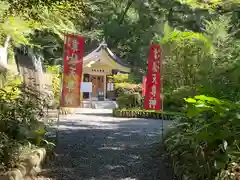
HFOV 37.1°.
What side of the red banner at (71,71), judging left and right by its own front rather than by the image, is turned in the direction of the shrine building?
back

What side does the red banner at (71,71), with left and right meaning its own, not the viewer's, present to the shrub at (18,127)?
front

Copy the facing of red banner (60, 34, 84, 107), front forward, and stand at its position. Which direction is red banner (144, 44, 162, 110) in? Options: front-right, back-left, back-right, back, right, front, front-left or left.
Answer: back-left

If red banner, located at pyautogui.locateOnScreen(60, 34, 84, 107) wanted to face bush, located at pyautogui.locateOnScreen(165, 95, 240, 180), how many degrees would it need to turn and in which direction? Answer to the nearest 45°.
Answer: approximately 45° to its left

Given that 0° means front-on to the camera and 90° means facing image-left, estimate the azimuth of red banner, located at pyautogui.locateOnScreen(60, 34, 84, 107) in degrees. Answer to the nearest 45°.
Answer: approximately 0°

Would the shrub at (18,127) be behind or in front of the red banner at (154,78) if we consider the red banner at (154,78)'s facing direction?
in front

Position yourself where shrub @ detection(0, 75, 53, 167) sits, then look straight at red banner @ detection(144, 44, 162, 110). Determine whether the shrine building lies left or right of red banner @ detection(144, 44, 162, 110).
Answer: left

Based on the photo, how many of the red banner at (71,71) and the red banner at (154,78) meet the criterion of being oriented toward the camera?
2

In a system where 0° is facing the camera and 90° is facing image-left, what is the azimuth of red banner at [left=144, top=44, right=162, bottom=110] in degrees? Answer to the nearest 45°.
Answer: approximately 0°

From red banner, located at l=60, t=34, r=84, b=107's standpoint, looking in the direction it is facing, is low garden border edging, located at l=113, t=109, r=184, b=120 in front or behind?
behind

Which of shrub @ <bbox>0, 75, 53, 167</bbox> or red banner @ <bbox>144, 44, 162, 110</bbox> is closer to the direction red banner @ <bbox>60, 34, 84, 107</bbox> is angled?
the shrub
